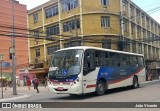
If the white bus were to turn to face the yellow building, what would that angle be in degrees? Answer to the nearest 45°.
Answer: approximately 135° to its right

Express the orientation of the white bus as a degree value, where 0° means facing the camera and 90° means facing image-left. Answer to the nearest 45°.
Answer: approximately 45°
